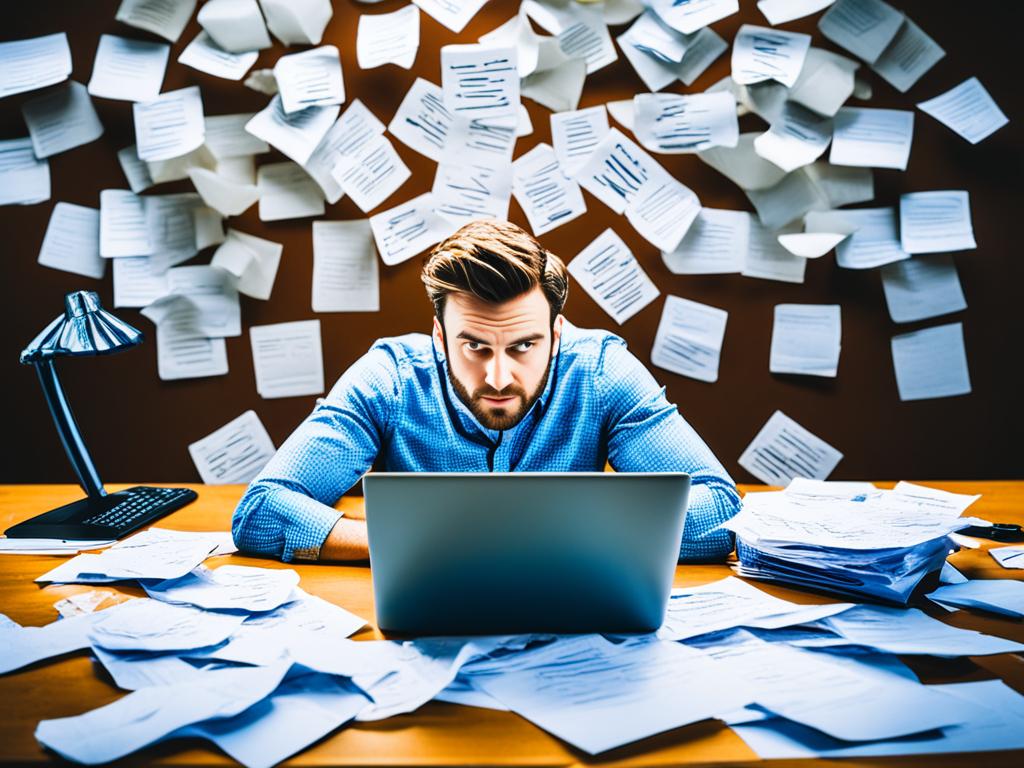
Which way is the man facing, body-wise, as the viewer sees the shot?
toward the camera

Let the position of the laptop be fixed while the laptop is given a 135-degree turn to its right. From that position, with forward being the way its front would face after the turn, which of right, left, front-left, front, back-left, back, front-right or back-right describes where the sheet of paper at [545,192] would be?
back-left

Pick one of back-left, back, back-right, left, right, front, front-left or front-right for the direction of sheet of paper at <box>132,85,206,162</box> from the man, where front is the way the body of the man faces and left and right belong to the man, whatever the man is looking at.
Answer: back-right

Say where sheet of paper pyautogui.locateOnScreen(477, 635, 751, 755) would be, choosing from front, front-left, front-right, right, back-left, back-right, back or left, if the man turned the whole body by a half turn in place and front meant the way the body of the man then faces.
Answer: back

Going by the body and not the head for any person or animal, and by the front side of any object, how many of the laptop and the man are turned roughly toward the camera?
1

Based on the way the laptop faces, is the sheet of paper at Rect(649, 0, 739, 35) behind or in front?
in front

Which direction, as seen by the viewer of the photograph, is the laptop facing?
facing away from the viewer

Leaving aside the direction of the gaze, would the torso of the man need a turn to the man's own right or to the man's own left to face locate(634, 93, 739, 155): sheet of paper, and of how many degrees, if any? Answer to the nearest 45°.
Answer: approximately 135° to the man's own left

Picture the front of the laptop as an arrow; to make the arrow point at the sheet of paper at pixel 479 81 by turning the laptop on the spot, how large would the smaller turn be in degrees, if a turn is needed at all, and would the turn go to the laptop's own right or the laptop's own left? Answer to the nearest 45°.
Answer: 0° — it already faces it

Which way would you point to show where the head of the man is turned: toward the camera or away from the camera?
toward the camera

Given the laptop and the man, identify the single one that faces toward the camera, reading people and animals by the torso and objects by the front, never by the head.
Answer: the man

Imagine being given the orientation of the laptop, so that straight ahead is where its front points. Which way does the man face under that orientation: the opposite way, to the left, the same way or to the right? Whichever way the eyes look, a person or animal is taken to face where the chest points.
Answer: the opposite way

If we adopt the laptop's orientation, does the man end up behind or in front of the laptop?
in front

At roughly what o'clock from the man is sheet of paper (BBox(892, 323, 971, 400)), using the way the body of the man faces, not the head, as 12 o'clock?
The sheet of paper is roughly at 8 o'clock from the man.

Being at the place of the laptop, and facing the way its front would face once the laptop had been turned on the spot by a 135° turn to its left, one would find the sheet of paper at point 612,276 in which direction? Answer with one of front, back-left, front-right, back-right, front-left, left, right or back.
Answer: back-right

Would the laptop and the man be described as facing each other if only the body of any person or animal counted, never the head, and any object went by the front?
yes
